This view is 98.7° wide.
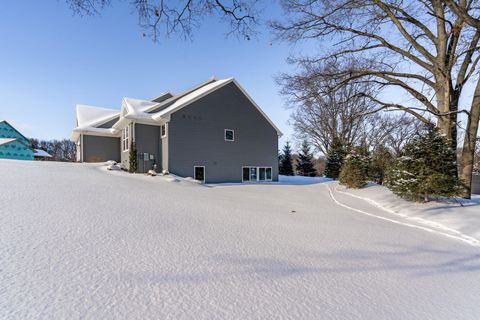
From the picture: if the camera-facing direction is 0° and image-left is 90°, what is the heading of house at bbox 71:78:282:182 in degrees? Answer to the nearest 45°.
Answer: approximately 90°

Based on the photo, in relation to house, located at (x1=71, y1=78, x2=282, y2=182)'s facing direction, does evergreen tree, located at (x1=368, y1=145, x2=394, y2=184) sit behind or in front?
behind

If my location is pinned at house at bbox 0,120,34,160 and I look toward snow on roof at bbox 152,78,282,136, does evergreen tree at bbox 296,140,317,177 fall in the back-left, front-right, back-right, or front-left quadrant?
front-left

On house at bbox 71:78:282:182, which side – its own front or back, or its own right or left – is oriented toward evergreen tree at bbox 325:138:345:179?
back

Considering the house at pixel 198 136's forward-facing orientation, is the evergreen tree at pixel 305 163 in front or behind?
behind

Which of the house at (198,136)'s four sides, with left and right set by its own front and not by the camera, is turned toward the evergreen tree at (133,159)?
front

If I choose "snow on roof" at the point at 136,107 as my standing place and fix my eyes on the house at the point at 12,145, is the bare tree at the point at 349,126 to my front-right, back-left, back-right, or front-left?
back-right

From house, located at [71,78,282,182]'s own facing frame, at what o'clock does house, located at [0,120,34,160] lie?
house, located at [0,120,34,160] is roughly at 1 o'clock from house, located at [71,78,282,182].

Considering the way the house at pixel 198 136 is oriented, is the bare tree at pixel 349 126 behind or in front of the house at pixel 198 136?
behind
